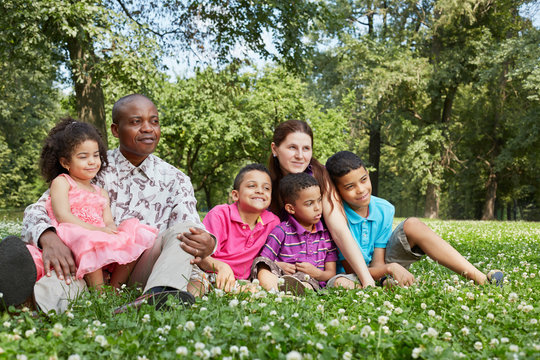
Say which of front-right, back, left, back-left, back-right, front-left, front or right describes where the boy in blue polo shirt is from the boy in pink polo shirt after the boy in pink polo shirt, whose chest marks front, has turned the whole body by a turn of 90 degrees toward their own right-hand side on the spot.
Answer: back-left

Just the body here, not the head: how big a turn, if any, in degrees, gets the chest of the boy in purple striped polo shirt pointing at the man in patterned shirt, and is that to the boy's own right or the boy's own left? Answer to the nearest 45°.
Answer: approximately 135° to the boy's own right

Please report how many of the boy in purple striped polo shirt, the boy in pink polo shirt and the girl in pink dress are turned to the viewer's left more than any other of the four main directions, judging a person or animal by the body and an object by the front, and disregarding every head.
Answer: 0

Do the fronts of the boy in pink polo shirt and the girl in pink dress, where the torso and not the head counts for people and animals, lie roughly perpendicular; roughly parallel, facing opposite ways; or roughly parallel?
roughly parallel

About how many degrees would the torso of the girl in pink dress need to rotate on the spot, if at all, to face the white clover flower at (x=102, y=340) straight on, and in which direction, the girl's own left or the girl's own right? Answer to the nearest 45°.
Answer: approximately 45° to the girl's own right

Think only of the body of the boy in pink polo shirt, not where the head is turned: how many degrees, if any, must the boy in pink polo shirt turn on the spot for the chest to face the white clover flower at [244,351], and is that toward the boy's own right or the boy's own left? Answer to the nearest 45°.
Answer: approximately 45° to the boy's own right

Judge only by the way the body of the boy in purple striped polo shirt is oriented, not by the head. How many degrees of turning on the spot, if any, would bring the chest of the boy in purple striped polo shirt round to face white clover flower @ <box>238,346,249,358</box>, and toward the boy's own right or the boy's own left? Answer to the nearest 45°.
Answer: approximately 45° to the boy's own right

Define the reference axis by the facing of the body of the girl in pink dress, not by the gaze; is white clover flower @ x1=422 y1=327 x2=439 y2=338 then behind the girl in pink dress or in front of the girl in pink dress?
in front

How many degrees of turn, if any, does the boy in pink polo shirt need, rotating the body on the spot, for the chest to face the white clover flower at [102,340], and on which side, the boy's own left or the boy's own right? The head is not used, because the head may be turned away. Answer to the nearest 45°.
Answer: approximately 45° to the boy's own right

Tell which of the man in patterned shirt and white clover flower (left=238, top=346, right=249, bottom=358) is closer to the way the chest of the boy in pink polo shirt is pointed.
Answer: the white clover flower

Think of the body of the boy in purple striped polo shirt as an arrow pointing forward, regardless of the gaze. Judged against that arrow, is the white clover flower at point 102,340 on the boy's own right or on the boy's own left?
on the boy's own right

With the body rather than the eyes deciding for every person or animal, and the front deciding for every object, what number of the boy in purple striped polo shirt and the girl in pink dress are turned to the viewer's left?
0

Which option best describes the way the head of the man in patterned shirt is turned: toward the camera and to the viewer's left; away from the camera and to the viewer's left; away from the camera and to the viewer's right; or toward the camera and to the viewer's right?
toward the camera and to the viewer's right

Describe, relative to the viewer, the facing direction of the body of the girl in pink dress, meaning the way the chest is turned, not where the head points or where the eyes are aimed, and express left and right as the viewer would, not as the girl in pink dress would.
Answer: facing the viewer and to the right of the viewer
